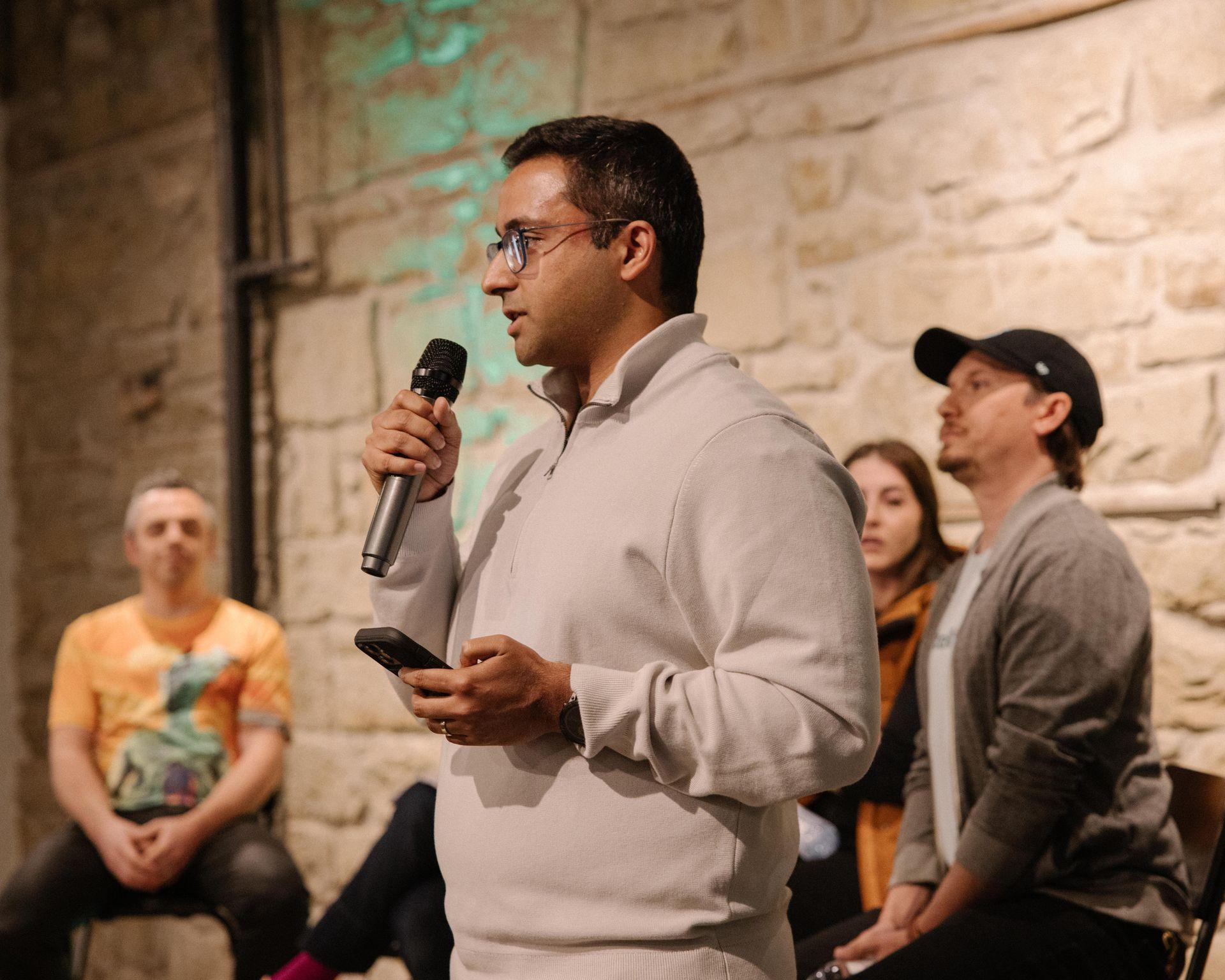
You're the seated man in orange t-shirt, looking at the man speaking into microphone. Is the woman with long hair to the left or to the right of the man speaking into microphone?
left

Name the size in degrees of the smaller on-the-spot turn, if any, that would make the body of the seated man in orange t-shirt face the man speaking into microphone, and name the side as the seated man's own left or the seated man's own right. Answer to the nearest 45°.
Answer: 0° — they already face them

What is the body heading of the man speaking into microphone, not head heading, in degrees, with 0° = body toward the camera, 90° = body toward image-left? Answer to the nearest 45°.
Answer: approximately 45°

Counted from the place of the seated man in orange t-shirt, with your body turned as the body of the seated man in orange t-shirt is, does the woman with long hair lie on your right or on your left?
on your left

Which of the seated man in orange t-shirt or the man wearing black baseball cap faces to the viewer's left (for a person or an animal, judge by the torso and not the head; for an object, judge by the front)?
the man wearing black baseball cap

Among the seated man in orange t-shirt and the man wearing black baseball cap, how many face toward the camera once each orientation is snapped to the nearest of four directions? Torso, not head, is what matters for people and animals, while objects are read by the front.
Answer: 1

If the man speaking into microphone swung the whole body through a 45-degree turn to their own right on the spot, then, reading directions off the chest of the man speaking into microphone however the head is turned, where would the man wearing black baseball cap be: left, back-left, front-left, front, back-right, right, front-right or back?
back-right

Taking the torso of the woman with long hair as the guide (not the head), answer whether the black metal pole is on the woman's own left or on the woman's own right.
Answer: on the woman's own right

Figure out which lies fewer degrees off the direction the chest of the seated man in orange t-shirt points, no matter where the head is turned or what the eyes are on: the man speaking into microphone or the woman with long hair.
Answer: the man speaking into microphone

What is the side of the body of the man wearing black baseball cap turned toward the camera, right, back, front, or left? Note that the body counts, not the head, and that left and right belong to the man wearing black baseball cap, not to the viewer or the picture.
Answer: left
